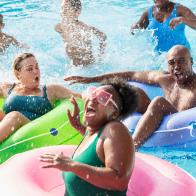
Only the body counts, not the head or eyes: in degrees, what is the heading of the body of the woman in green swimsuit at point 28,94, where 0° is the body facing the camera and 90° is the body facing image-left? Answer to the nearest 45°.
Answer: approximately 0°

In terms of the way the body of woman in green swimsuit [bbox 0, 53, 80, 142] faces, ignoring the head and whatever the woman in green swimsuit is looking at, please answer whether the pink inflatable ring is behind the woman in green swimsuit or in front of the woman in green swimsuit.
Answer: in front

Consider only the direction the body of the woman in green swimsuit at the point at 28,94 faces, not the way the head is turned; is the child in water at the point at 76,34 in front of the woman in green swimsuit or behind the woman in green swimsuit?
behind

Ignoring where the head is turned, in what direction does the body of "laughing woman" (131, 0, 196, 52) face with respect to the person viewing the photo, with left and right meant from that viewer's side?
facing the viewer

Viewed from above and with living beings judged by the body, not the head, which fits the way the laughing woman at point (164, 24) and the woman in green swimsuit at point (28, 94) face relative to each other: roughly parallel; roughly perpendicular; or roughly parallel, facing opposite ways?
roughly parallel

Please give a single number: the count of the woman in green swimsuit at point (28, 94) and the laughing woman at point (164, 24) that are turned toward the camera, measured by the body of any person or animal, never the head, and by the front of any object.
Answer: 2

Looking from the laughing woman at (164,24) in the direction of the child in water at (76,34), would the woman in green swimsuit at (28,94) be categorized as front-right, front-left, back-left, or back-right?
front-left

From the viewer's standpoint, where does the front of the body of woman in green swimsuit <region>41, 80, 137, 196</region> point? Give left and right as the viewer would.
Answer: facing the viewer and to the left of the viewer

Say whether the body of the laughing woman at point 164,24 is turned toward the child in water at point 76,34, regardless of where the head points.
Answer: no
